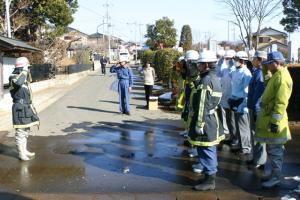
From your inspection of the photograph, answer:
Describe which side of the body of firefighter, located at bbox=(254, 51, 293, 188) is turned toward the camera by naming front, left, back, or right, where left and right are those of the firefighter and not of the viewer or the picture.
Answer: left

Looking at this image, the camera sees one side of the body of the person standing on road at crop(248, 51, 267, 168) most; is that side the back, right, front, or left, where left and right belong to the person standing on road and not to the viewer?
left

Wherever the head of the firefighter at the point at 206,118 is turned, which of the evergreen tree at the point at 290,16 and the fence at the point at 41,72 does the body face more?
the fence

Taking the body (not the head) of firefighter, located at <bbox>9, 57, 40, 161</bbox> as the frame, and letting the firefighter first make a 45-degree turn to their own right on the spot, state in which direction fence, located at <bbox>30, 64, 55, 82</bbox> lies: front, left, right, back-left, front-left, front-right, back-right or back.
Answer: back-left

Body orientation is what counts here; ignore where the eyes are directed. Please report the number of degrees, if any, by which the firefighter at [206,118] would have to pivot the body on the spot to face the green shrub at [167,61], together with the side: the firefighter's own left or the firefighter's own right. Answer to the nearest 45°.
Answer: approximately 90° to the firefighter's own right

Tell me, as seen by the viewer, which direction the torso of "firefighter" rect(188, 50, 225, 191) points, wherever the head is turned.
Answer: to the viewer's left

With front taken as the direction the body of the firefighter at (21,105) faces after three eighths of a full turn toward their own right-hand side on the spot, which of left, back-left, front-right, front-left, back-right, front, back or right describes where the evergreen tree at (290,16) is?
back

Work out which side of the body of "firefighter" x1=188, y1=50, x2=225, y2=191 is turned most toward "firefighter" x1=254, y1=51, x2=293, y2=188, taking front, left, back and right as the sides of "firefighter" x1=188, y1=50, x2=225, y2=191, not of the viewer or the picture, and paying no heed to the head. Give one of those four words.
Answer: back

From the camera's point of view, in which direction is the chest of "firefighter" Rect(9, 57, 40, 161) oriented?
to the viewer's right

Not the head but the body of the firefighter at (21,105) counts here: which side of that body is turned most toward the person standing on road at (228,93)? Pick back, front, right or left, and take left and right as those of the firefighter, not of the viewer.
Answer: front

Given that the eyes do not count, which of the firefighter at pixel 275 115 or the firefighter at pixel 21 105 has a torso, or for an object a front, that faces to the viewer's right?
the firefighter at pixel 21 105

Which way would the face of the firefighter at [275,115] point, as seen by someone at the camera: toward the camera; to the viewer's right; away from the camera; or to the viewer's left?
to the viewer's left
